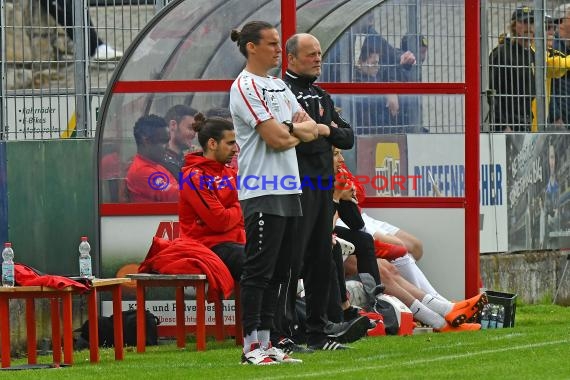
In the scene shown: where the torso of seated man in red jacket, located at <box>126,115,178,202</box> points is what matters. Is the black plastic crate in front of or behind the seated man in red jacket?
in front

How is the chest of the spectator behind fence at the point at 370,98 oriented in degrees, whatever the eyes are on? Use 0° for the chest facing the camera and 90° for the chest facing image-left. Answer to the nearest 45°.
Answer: approximately 315°

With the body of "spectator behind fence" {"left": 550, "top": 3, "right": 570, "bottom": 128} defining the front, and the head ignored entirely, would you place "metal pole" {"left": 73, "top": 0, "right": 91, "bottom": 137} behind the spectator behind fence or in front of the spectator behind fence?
in front

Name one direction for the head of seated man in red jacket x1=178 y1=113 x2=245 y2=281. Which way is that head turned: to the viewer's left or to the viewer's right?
to the viewer's right

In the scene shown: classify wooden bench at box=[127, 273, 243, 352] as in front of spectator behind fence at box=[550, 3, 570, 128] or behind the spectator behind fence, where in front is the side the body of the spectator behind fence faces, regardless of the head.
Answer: in front

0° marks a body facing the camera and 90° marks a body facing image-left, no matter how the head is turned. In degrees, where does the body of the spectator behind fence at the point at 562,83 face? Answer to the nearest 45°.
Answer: approximately 45°

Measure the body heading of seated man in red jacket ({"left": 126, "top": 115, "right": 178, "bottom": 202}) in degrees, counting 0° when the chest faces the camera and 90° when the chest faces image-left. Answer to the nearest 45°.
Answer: approximately 270°

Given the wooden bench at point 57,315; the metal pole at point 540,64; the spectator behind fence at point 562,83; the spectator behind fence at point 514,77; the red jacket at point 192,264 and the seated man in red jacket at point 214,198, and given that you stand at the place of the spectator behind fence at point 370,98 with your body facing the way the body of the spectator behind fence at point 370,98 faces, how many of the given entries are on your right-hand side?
3
